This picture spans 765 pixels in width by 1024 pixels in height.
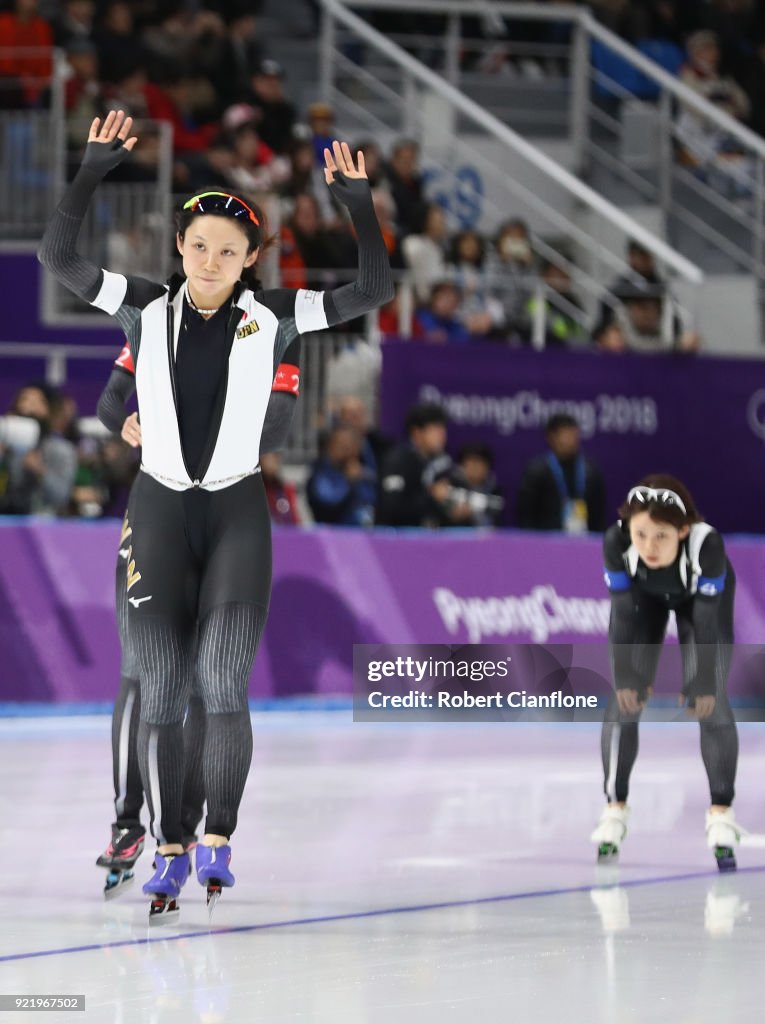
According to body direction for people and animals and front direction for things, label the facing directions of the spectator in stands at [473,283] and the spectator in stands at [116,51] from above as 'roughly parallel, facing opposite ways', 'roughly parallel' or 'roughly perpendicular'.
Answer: roughly parallel

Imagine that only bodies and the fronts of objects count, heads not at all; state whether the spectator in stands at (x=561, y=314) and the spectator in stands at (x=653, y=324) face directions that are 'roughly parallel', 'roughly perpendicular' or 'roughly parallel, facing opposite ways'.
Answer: roughly parallel

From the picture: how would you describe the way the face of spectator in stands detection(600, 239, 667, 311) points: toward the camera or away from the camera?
toward the camera

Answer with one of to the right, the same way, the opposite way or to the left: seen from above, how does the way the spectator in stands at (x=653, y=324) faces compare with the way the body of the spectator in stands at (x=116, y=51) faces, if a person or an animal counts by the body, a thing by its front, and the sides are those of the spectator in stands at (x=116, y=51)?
the same way

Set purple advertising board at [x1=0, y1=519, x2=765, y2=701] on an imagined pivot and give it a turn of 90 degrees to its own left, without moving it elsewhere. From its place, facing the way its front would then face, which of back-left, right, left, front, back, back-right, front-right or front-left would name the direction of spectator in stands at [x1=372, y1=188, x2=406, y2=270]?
left

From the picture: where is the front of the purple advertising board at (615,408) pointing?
toward the camera

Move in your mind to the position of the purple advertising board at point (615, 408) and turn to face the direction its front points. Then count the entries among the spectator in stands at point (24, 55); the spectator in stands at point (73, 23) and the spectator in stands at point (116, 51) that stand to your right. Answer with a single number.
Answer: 3

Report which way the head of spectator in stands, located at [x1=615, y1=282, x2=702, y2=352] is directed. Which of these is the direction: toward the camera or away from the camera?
toward the camera

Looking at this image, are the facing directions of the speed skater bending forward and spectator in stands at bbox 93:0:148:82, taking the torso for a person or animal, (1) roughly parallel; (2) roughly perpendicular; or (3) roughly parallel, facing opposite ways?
roughly parallel

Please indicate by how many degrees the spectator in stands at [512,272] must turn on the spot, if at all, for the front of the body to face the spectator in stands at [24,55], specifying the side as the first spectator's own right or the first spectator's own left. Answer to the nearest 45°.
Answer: approximately 90° to the first spectator's own right

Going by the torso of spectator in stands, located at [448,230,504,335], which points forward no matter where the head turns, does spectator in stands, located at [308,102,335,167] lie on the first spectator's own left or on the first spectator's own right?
on the first spectator's own right

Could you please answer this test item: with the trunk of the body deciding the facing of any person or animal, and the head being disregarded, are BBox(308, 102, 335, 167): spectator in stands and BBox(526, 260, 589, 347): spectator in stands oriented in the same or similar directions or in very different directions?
same or similar directions

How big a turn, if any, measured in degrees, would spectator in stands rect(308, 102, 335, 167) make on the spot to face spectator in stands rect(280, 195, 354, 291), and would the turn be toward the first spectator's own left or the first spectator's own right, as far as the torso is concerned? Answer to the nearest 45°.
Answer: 0° — they already face them

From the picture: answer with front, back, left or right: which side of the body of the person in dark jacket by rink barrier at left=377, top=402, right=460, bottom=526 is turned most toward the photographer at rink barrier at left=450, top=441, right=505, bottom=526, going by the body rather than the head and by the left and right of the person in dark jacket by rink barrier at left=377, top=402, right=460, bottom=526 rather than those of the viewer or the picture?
left

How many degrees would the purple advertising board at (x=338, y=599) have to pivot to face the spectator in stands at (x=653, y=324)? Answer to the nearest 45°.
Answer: approximately 135° to its left

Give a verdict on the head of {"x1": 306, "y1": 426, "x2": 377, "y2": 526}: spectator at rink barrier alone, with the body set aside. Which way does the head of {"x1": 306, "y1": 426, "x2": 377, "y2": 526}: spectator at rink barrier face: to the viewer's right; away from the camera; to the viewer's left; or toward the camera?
toward the camera

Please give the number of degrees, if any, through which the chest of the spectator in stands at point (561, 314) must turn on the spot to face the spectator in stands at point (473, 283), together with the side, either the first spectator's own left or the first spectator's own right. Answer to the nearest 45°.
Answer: approximately 45° to the first spectator's own right

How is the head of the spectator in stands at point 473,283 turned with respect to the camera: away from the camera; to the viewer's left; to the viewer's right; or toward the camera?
toward the camera

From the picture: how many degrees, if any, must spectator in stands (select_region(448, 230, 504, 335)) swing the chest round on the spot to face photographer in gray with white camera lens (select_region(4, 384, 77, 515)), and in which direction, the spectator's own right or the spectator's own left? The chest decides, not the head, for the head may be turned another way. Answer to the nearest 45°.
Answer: approximately 45° to the spectator's own right

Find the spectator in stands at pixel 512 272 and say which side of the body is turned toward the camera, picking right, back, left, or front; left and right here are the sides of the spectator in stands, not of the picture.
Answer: front

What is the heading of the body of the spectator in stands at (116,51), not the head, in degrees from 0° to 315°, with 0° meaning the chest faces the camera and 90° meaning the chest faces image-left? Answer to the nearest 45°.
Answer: approximately 0°

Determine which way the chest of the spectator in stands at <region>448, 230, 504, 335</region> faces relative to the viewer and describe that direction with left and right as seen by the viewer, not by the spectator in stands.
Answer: facing the viewer
